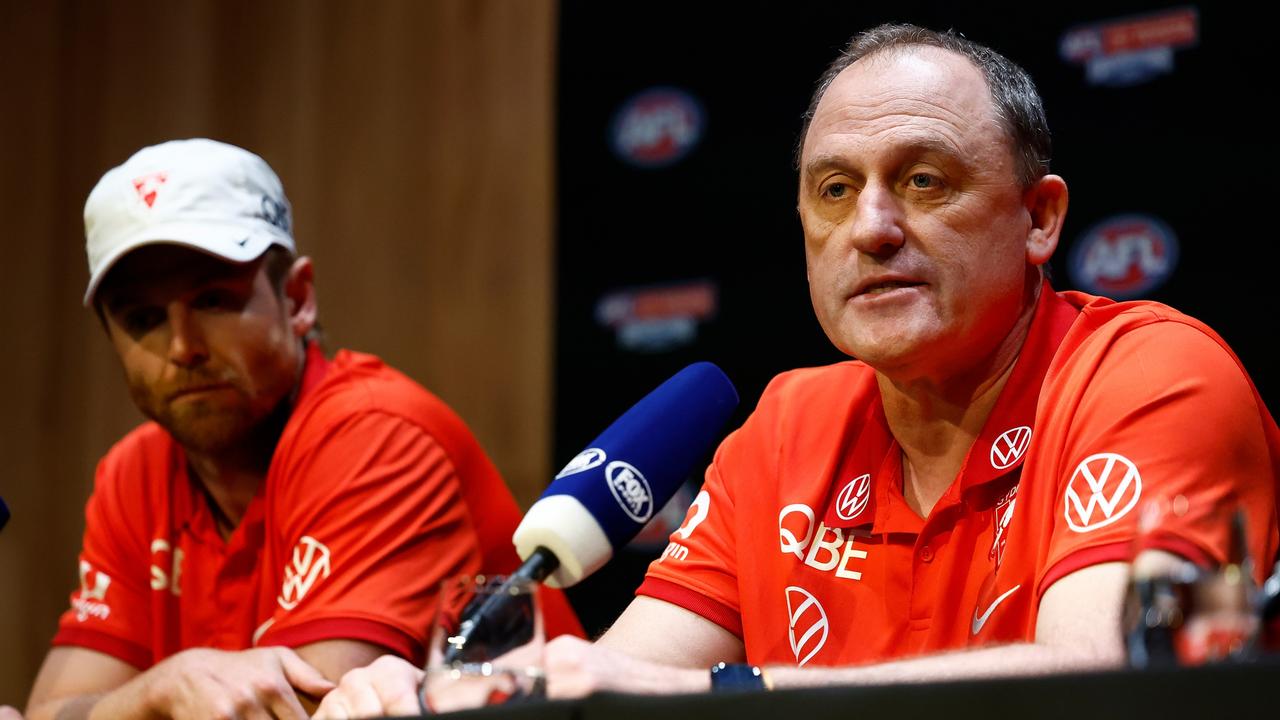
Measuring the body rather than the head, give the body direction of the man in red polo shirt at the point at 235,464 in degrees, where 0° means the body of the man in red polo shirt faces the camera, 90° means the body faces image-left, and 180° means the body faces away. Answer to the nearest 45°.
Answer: approximately 45°

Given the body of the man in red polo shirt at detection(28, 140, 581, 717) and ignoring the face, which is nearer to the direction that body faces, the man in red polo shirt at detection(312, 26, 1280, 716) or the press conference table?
the press conference table

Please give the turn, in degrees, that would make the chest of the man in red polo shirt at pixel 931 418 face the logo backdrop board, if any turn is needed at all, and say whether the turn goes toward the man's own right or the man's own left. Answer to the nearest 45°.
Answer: approximately 135° to the man's own right

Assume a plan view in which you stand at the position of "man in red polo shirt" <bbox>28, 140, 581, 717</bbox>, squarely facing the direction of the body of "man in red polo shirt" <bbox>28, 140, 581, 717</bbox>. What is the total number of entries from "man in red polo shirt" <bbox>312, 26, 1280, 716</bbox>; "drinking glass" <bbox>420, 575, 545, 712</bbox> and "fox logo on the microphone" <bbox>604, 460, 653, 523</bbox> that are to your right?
0

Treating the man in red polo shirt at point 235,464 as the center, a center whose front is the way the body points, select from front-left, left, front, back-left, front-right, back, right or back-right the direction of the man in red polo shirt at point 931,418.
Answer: left

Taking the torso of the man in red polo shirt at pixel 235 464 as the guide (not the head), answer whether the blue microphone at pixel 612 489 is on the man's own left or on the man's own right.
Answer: on the man's own left

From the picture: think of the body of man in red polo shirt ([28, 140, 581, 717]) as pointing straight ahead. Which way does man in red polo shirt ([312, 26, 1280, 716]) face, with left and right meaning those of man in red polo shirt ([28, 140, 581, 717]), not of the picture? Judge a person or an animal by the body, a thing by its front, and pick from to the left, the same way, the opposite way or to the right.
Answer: the same way

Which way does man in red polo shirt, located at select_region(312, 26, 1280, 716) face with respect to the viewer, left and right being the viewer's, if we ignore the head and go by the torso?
facing the viewer and to the left of the viewer

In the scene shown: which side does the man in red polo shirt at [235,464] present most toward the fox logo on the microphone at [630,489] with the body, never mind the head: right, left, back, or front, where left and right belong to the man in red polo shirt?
left

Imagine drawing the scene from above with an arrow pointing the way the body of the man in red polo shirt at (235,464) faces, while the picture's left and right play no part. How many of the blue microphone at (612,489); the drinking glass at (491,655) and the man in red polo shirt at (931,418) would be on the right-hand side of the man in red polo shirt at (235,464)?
0

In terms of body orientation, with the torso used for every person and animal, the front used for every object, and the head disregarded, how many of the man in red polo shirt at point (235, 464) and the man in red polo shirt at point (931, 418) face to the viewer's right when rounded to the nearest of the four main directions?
0

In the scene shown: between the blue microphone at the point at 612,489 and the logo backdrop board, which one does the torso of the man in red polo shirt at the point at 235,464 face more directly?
the blue microphone

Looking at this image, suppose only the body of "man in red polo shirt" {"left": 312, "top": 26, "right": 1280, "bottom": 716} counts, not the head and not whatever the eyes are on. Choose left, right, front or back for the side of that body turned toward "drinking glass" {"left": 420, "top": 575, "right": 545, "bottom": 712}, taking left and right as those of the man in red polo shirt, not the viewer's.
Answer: front

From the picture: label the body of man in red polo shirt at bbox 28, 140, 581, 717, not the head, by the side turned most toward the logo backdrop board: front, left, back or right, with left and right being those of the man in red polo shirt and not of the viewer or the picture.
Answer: back
